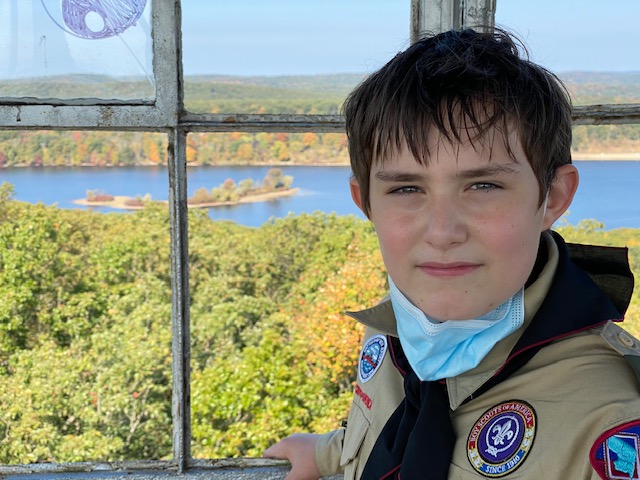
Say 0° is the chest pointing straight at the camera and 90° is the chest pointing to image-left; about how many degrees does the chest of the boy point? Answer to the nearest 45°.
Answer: approximately 45°

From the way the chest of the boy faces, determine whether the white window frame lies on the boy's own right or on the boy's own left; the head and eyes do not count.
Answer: on the boy's own right

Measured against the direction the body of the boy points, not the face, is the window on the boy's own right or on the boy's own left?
on the boy's own right
